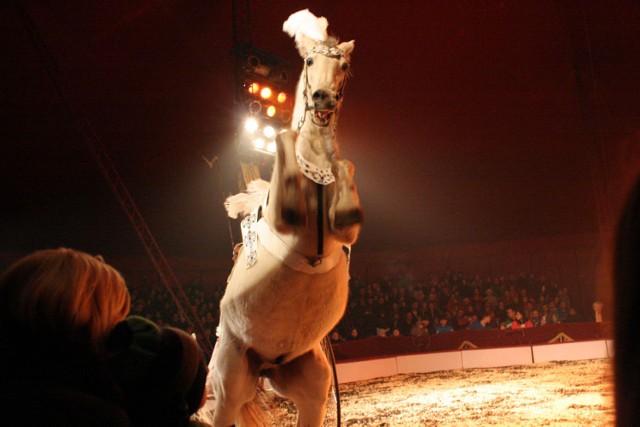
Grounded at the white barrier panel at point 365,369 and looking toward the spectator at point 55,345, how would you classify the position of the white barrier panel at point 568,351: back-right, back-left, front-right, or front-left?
back-left

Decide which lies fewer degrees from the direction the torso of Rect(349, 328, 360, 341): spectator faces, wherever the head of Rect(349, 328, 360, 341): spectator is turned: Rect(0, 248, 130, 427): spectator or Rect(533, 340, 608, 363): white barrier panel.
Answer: the spectator

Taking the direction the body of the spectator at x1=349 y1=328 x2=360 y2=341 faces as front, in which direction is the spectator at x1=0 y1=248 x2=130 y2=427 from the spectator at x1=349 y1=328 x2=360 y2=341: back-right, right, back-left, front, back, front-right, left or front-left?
front

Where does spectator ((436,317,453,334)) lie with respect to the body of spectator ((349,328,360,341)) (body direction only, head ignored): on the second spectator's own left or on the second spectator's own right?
on the second spectator's own left

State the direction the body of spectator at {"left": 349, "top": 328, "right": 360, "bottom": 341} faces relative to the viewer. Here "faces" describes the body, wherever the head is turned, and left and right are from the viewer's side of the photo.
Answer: facing the viewer

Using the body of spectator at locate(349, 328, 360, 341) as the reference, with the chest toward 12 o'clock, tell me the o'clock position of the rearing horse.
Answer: The rearing horse is roughly at 12 o'clock from the spectator.

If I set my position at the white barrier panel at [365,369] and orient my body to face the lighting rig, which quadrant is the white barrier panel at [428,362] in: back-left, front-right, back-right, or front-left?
back-left

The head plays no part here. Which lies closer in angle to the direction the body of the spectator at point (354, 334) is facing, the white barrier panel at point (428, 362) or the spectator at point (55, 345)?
the spectator

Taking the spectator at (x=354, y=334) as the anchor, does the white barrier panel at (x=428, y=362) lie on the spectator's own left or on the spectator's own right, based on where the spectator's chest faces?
on the spectator's own left

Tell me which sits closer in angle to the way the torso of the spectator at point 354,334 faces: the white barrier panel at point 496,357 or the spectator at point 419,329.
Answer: the white barrier panel

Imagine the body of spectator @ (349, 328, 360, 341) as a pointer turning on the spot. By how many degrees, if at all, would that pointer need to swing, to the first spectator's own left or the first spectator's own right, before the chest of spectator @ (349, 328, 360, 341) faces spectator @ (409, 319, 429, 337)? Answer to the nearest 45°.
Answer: approximately 135° to the first spectator's own left

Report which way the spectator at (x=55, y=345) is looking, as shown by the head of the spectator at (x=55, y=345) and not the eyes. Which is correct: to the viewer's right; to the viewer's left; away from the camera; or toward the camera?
away from the camera

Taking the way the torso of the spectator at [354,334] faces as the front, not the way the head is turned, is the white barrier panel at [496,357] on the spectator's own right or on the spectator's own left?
on the spectator's own left

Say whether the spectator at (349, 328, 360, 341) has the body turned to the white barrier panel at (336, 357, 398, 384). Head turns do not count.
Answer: yes

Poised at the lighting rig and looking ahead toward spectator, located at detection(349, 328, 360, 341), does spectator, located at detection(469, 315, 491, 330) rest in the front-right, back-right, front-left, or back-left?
front-right

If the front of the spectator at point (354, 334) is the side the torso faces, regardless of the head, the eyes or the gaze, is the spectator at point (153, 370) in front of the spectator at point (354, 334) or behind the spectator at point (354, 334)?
in front
